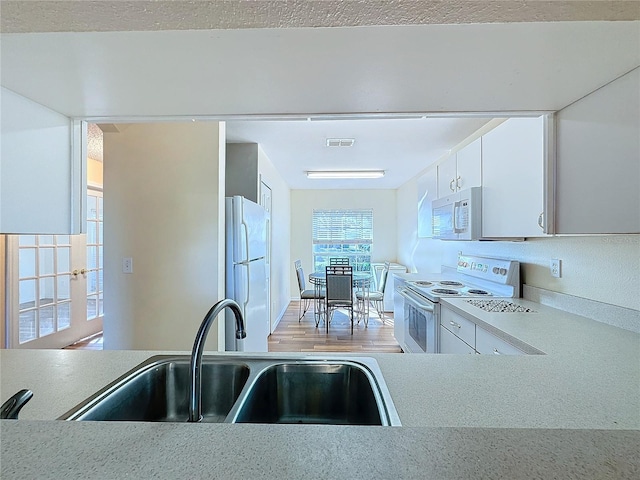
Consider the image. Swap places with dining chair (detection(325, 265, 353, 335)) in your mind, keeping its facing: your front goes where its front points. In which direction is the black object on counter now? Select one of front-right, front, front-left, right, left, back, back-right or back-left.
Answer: back

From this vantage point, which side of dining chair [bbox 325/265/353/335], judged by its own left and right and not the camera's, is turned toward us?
back

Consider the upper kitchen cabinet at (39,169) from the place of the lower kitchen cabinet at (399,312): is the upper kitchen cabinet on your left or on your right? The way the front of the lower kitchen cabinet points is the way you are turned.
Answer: on your left

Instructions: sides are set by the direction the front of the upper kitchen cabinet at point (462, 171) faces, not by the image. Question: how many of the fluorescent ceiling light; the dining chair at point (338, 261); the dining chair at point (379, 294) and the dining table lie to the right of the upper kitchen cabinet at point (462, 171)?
4

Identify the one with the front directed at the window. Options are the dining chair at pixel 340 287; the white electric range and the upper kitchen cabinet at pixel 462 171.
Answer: the dining chair

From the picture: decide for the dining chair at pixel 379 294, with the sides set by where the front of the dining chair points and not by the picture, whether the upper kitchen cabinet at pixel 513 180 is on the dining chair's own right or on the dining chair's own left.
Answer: on the dining chair's own left

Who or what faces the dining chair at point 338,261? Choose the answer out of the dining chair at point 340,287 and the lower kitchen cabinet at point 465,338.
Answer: the dining chair at point 340,287

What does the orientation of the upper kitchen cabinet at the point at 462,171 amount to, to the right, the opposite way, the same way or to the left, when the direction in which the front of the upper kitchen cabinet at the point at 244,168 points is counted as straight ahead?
the opposite way

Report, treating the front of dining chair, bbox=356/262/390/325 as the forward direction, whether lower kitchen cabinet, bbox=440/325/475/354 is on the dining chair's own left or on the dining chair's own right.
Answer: on the dining chair's own left

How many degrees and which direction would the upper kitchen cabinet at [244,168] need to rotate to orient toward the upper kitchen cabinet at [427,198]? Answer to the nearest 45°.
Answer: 0° — it already faces it

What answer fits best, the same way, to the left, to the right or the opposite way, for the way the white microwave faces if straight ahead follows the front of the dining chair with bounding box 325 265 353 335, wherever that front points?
to the left

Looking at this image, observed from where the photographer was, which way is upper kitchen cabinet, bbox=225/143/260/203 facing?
facing to the right of the viewer

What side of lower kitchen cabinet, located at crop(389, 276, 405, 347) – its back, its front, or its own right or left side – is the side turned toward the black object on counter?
left

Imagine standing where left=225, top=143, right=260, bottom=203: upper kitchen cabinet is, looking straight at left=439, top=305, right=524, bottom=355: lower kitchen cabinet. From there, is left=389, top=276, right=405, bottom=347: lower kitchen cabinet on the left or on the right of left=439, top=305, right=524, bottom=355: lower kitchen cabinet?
left

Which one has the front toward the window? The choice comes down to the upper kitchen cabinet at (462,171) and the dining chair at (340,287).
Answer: the dining chair

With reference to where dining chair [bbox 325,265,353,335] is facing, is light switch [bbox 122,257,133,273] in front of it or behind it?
behind

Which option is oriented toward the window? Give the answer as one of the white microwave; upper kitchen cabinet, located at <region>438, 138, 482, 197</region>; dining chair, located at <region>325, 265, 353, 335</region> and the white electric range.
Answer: the dining chair
